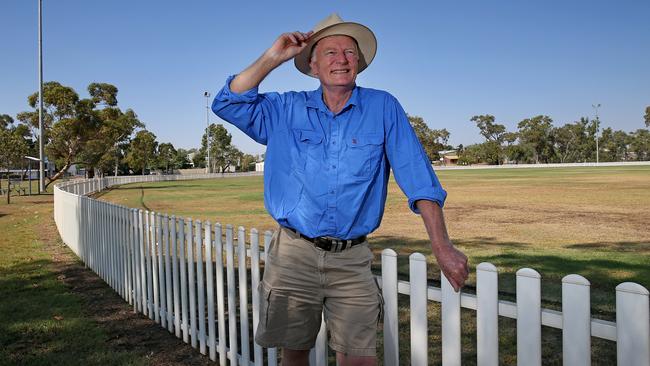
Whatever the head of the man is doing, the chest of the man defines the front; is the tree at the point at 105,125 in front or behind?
behind

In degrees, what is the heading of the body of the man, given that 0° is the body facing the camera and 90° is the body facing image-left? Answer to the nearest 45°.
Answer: approximately 0°

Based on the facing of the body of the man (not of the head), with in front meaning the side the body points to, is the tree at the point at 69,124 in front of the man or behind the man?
behind
